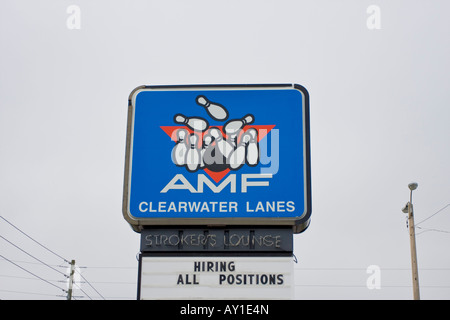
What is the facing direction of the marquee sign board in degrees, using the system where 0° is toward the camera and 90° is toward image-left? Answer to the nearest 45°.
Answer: approximately 0°

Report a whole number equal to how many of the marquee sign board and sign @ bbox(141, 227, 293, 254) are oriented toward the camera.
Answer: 2

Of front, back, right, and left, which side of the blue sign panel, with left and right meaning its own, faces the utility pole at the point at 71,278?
back

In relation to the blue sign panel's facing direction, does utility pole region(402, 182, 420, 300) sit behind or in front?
behind

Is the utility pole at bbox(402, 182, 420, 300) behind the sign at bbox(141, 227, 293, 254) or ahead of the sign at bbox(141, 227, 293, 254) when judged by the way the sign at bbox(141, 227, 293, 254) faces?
behind

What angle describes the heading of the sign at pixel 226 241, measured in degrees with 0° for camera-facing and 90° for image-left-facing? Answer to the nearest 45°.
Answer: approximately 0°

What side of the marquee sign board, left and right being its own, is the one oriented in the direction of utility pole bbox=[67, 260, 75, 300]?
back
